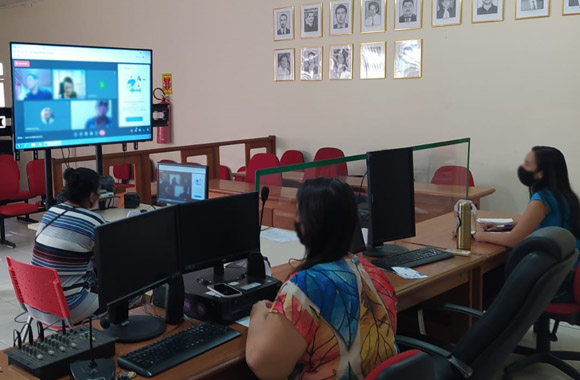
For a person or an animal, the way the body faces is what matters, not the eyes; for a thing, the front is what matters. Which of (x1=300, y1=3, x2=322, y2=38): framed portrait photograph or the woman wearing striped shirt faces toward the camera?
the framed portrait photograph

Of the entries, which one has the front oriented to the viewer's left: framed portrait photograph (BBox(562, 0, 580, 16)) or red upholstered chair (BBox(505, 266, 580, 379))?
the red upholstered chair

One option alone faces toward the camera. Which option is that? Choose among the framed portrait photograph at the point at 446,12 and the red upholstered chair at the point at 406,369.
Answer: the framed portrait photograph

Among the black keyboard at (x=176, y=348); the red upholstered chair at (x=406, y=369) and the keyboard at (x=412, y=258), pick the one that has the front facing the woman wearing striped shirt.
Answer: the red upholstered chair

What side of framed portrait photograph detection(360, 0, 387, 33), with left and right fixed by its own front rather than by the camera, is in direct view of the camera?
front

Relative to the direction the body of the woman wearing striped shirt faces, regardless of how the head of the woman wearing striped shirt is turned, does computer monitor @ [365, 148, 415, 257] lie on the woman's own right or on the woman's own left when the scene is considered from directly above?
on the woman's own right

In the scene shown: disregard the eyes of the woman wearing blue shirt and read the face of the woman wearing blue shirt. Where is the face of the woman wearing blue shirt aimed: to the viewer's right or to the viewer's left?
to the viewer's left

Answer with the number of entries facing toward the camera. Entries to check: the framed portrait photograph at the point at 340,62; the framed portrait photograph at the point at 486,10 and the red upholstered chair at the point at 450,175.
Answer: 3

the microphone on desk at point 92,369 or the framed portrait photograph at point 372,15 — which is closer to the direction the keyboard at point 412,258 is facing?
the microphone on desk

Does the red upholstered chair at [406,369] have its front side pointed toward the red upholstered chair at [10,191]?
yes

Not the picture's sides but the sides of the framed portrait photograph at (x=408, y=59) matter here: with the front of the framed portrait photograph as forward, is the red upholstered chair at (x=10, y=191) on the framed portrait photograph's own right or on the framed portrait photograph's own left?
on the framed portrait photograph's own right

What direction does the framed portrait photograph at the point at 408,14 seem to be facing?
toward the camera

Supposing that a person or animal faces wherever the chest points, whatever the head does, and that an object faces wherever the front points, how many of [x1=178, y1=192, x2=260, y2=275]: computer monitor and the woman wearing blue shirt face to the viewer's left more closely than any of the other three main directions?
1

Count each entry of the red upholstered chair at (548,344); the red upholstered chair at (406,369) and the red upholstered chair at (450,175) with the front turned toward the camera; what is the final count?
1

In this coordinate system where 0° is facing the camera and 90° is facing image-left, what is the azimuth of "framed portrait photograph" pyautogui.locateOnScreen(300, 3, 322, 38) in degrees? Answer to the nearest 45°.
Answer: approximately 0°

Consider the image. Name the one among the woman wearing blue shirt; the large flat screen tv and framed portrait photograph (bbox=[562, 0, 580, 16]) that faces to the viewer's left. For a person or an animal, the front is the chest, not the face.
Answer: the woman wearing blue shirt

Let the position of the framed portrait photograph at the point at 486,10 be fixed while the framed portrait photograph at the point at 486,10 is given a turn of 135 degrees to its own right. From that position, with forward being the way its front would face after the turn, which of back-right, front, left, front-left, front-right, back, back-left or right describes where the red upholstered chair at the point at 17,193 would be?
front-left

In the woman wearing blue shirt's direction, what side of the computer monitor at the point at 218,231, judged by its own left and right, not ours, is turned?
left

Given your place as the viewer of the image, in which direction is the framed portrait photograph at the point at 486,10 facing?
facing the viewer
